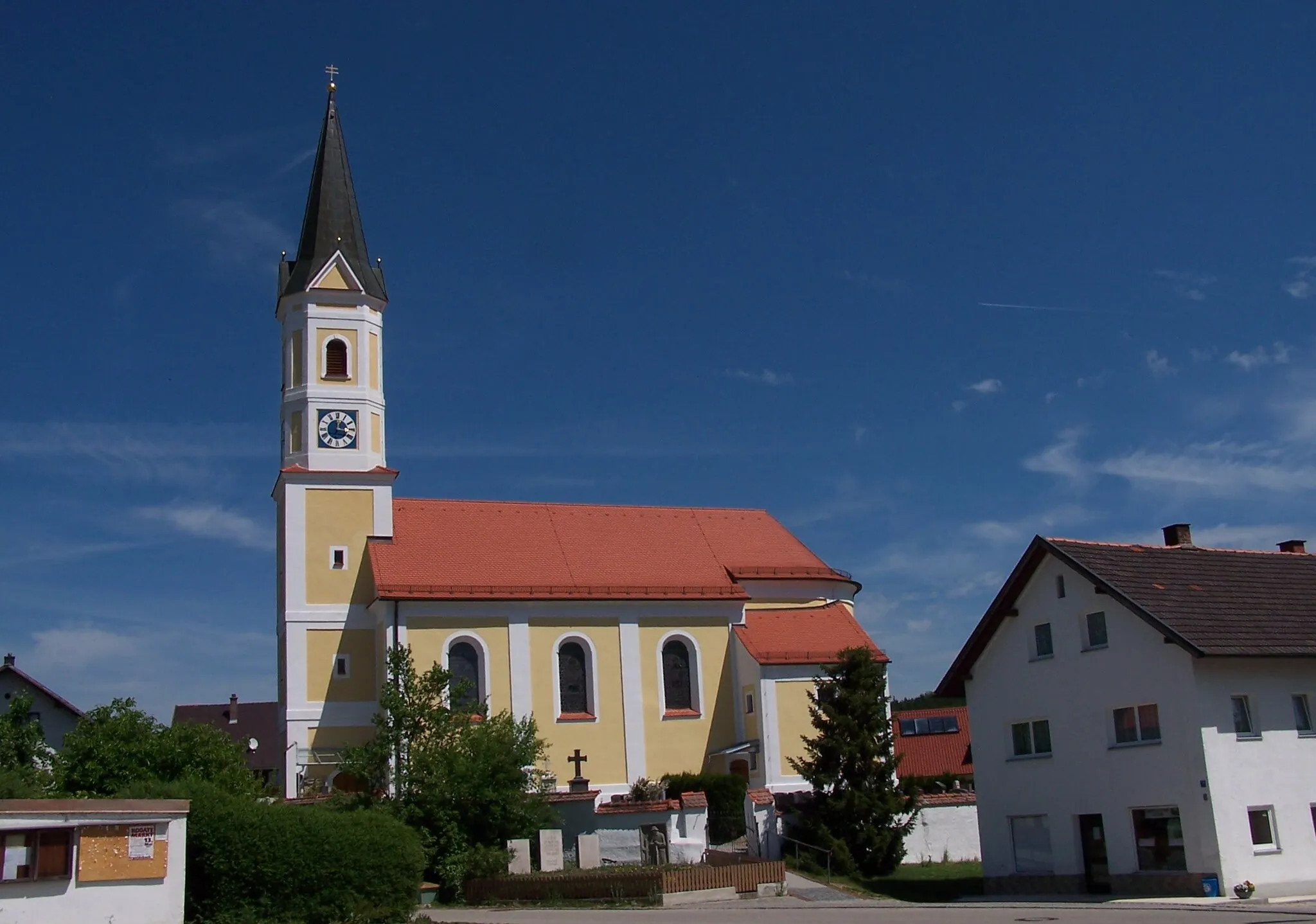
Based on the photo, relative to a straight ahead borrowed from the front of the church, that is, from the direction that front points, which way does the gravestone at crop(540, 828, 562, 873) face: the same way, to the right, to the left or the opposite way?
to the left

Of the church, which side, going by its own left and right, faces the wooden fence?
left

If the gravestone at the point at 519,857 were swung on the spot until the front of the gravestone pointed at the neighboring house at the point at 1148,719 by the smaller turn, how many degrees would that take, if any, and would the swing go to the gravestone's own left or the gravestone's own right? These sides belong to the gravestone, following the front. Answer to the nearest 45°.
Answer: approximately 90° to the gravestone's own left

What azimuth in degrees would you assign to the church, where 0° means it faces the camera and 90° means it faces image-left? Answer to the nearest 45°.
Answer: approximately 90°

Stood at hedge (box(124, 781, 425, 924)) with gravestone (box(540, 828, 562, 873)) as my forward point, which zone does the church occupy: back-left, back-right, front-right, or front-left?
front-left

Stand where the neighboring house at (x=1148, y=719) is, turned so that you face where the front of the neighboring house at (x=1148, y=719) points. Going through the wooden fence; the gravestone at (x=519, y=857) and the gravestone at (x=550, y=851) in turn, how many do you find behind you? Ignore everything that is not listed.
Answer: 0

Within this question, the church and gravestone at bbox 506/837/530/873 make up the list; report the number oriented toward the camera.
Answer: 1

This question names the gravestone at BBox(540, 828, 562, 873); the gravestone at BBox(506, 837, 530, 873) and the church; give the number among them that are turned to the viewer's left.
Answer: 1

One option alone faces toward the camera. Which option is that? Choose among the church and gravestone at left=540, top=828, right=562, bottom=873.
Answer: the gravestone

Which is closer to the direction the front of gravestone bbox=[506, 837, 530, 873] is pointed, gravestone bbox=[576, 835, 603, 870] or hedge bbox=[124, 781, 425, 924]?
the hedge

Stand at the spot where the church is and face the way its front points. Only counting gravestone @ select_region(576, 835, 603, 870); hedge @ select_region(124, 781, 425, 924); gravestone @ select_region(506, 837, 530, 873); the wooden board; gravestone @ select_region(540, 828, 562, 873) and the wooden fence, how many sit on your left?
6

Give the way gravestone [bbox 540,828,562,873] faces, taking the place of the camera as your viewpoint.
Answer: facing the viewer

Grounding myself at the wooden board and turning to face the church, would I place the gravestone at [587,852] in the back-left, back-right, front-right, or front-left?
front-right
